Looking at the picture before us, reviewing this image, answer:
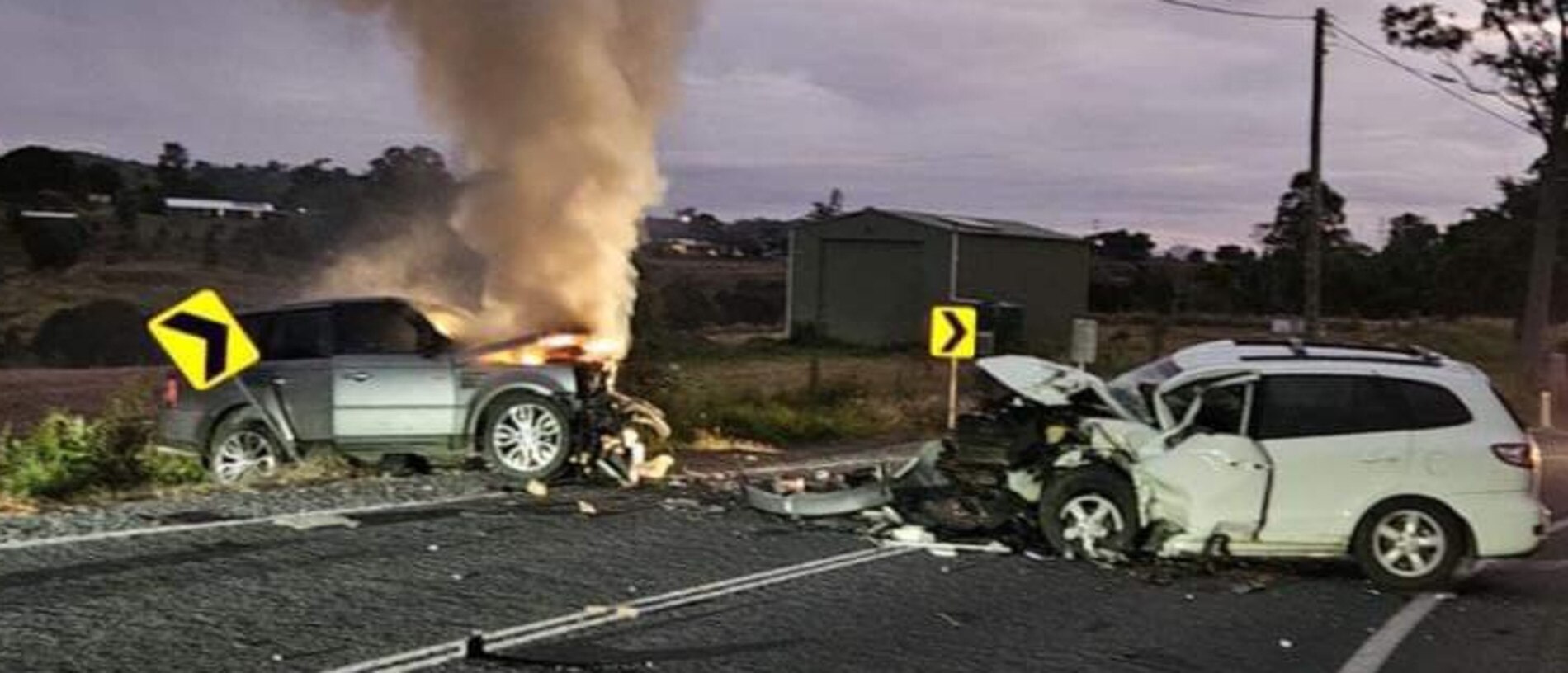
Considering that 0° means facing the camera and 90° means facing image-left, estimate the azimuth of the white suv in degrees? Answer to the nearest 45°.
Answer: approximately 90°

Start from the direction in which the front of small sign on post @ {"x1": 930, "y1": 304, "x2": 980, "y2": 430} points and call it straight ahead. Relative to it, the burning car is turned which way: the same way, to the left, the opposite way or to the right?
to the left

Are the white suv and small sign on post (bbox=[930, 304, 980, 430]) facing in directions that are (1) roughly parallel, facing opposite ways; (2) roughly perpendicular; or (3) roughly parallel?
roughly perpendicular

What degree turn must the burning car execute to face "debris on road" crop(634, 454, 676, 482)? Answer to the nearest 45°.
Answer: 0° — it already faces it

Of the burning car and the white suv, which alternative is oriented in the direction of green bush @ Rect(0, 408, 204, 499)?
the white suv

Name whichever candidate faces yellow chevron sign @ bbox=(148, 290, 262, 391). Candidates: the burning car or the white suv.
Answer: the white suv

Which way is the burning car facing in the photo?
to the viewer's right

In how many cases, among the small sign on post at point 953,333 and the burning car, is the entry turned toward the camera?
1
